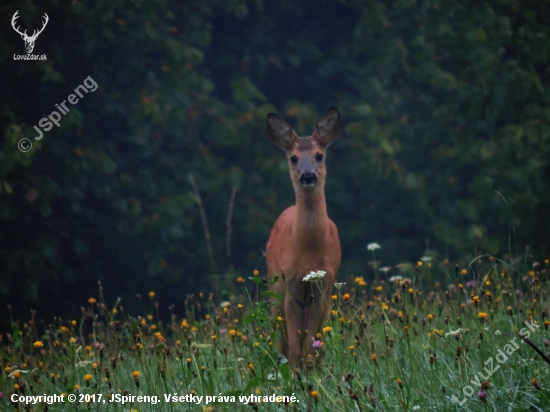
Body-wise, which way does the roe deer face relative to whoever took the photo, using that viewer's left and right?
facing the viewer

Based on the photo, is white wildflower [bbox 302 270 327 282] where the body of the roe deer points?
yes
